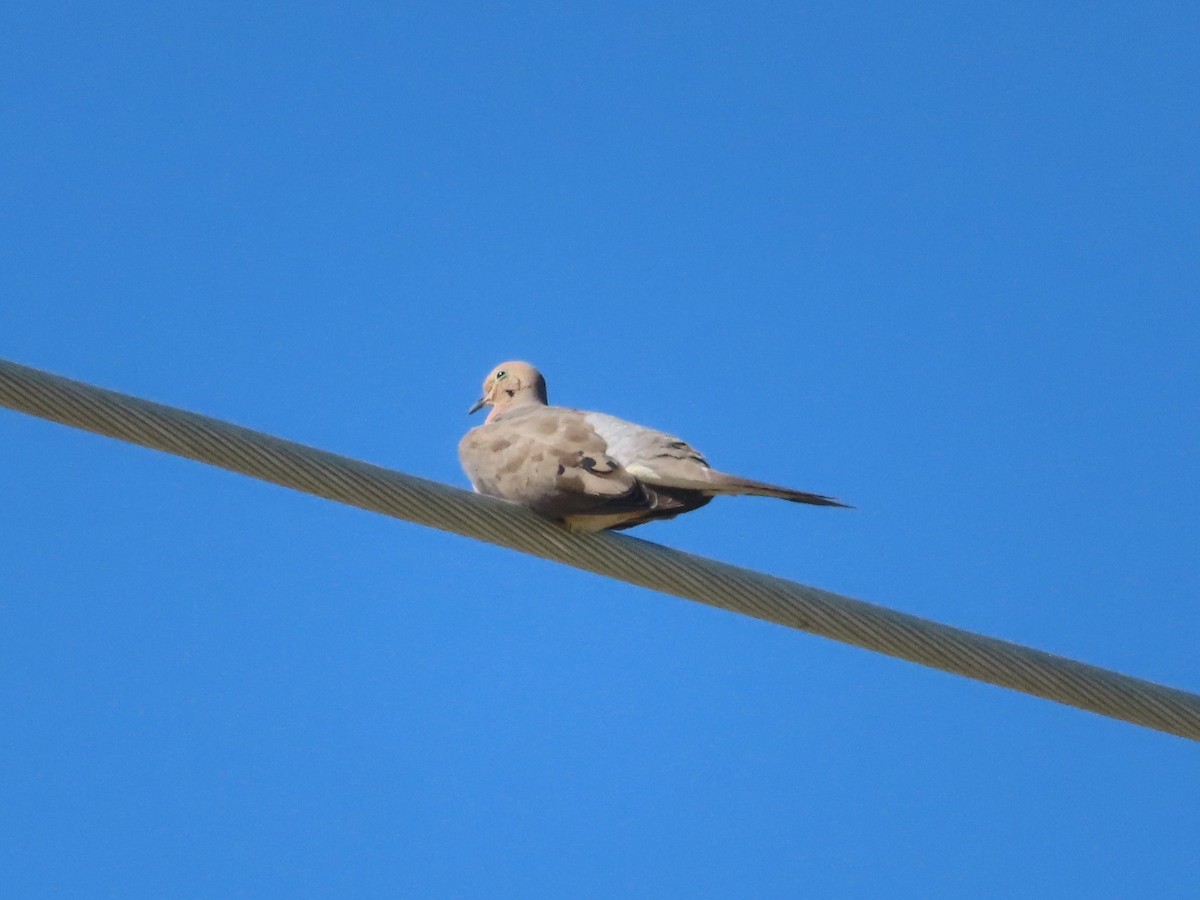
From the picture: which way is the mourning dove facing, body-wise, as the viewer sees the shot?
to the viewer's left
